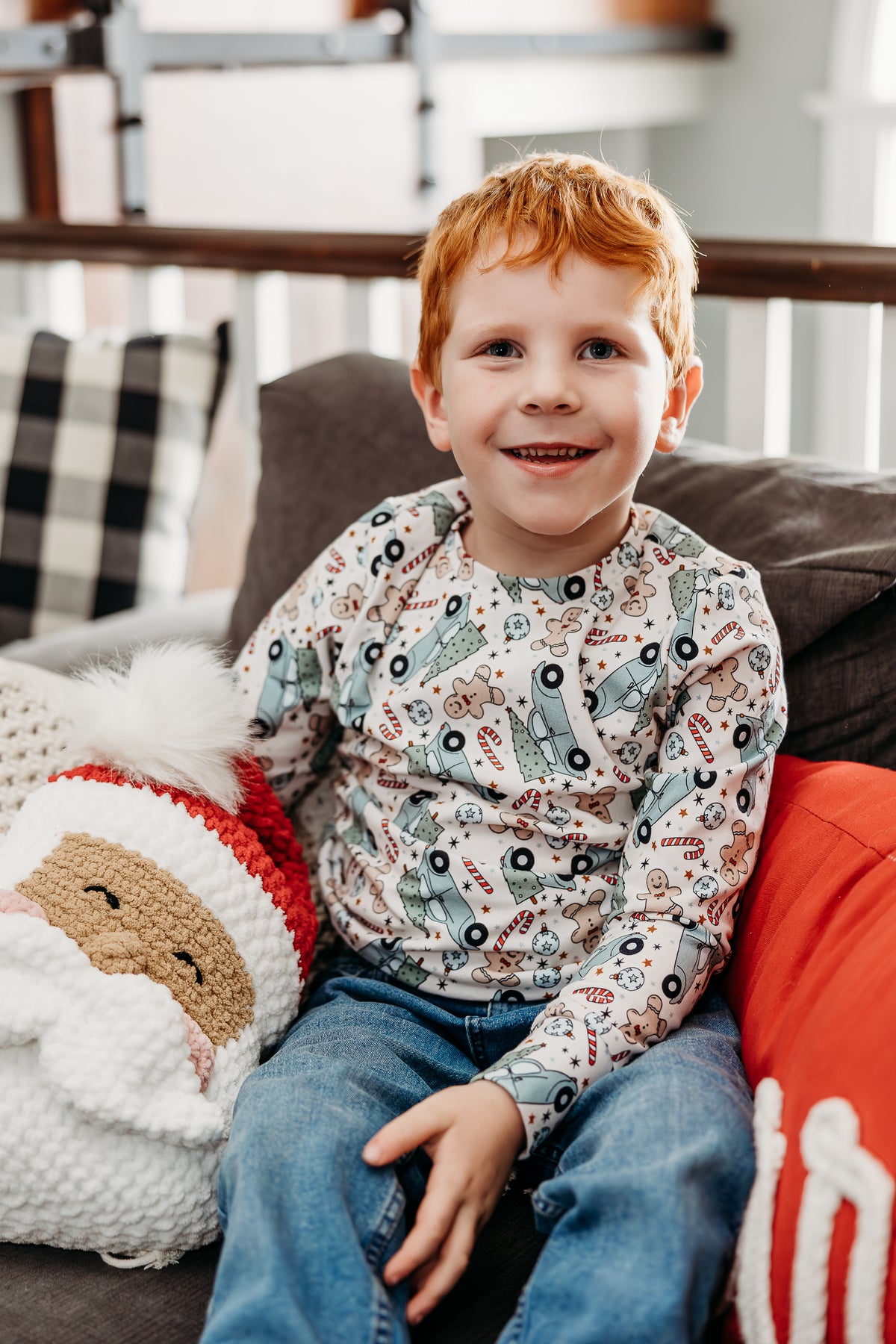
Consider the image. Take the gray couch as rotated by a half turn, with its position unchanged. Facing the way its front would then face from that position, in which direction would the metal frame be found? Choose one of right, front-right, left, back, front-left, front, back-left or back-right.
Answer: front

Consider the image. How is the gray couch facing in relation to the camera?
toward the camera

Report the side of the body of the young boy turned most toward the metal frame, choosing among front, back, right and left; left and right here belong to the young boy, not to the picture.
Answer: back

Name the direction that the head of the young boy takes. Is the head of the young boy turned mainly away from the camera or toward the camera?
toward the camera

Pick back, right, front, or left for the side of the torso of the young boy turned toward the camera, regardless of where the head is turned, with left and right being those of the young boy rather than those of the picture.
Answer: front
